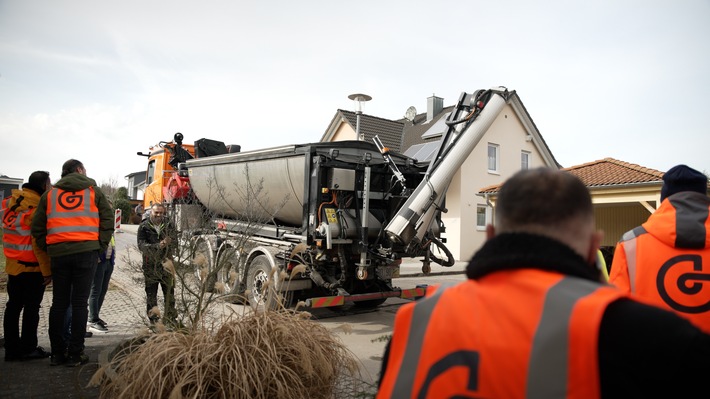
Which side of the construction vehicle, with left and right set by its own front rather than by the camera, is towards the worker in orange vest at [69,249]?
left

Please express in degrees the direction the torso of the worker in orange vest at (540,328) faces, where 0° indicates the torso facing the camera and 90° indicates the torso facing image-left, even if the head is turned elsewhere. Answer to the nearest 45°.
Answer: approximately 225°

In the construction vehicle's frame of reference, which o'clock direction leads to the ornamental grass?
The ornamental grass is roughly at 8 o'clock from the construction vehicle.

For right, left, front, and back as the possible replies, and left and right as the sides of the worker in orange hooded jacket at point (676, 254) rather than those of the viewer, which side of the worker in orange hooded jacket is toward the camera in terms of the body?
back

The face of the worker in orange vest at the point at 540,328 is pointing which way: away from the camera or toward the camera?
away from the camera

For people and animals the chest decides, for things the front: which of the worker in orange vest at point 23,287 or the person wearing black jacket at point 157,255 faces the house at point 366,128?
the worker in orange vest

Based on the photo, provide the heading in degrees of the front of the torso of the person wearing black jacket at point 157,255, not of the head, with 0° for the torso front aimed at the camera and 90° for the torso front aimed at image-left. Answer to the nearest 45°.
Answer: approximately 0°

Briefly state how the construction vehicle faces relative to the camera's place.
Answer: facing away from the viewer and to the left of the viewer

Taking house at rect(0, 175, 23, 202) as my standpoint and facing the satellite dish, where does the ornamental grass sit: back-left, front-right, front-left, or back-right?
front-right

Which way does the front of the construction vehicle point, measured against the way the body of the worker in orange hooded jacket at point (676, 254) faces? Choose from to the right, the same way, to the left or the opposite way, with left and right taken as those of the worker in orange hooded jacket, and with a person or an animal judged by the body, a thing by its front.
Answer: to the left

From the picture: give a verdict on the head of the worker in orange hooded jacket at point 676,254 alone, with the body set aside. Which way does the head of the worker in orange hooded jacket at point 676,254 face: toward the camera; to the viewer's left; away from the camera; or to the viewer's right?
away from the camera

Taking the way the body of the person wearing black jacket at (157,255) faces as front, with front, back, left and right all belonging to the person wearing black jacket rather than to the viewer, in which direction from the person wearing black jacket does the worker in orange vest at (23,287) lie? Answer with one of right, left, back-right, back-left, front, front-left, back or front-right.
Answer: right
